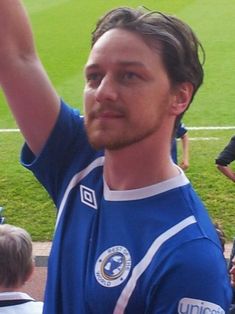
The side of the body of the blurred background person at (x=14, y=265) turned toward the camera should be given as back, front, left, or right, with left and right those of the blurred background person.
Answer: back

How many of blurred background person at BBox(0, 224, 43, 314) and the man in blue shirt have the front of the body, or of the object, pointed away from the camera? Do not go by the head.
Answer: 1

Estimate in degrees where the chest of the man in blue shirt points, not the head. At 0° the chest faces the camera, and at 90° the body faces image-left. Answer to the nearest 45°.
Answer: approximately 45°

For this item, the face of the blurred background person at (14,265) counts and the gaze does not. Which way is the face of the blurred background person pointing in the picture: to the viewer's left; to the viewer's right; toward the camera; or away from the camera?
away from the camera

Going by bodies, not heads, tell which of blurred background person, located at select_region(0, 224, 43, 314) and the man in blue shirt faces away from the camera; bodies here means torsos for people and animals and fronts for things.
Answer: the blurred background person

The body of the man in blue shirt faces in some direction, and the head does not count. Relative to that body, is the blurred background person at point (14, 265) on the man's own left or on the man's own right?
on the man's own right
